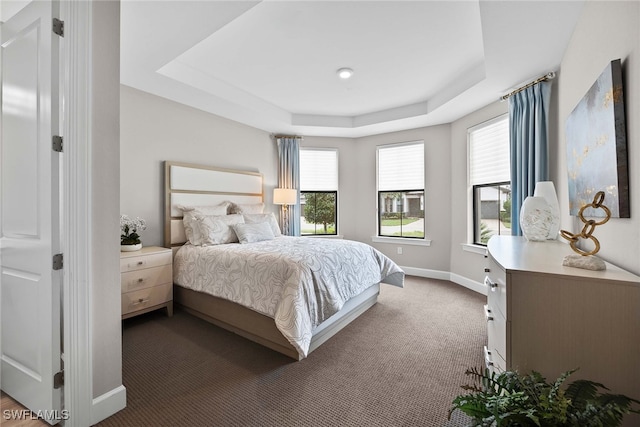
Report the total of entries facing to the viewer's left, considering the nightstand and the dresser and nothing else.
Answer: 1

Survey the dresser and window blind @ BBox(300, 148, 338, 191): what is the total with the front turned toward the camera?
1

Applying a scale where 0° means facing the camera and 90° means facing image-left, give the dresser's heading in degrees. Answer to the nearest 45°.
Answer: approximately 90°

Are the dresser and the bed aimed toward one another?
yes

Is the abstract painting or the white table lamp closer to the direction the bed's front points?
the abstract painting

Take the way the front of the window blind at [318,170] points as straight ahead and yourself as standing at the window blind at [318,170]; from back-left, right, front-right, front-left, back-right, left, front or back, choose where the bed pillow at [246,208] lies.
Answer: front-right

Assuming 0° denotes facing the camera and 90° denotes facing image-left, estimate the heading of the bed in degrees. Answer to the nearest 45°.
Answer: approximately 315°

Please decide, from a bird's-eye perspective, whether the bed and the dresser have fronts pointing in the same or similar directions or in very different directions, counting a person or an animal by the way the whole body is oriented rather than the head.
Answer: very different directions

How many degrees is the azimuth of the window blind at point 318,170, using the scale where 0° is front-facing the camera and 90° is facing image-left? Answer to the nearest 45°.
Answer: approximately 0°

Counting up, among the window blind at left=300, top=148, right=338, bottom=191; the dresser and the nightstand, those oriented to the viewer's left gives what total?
1
